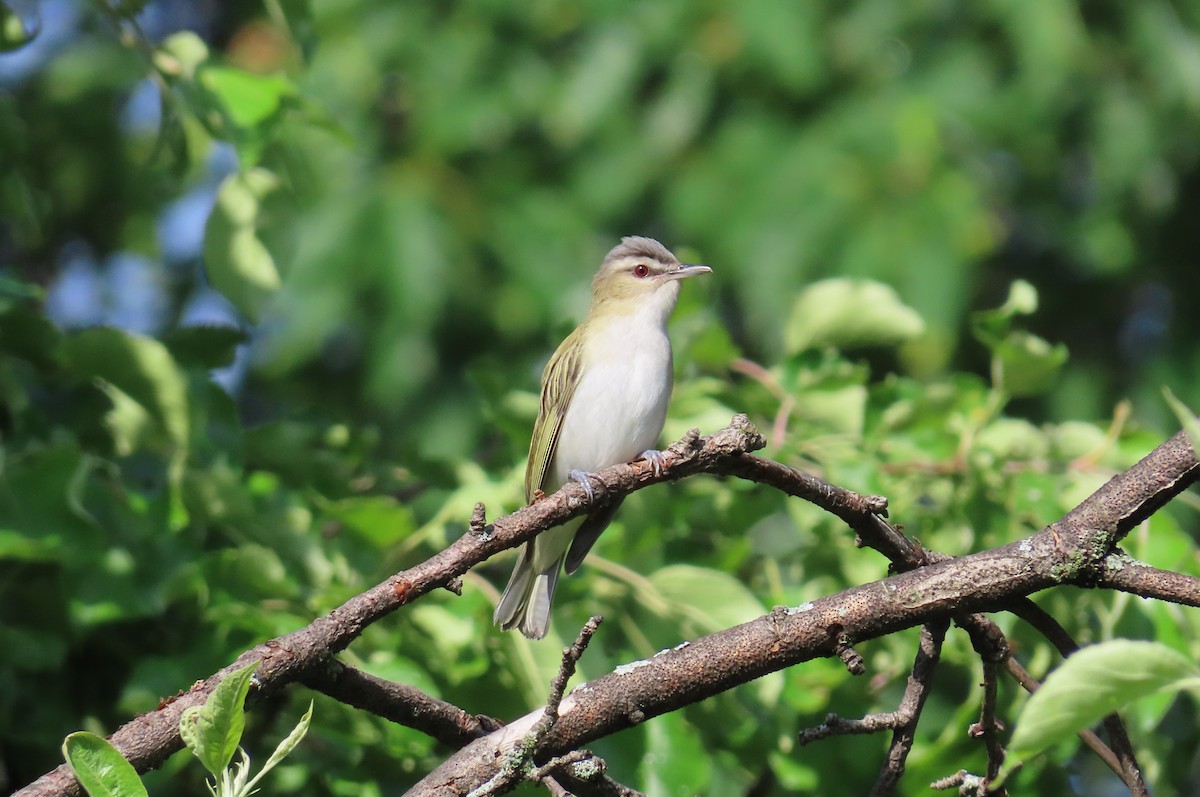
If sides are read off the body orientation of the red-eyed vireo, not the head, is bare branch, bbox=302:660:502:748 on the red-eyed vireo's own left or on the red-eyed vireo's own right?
on the red-eyed vireo's own right

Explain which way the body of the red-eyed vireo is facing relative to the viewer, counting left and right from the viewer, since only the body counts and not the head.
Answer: facing the viewer and to the right of the viewer

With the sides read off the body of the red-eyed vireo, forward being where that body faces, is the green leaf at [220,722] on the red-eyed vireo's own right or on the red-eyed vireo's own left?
on the red-eyed vireo's own right

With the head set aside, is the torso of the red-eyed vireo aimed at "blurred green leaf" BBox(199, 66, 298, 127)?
no

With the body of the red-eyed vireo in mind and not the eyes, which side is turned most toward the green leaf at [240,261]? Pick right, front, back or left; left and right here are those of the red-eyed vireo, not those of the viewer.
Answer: back

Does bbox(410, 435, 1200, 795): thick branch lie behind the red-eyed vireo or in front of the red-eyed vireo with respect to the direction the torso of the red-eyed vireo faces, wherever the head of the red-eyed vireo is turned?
in front

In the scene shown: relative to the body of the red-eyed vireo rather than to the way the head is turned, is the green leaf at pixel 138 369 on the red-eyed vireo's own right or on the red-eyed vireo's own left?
on the red-eyed vireo's own right

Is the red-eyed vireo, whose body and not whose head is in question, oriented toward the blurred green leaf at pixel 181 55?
no
